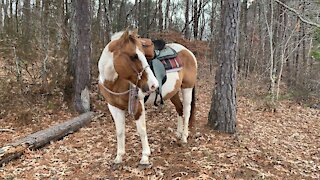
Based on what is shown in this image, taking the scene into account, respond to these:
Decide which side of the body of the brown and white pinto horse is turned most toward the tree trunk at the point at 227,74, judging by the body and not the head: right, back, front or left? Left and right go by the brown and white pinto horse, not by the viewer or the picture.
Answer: back

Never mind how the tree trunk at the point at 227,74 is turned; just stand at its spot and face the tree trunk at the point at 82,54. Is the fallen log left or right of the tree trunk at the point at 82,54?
left

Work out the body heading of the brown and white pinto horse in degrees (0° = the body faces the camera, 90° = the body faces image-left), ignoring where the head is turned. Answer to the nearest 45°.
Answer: approximately 45°

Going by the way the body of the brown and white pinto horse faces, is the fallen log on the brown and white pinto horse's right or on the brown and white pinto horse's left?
on the brown and white pinto horse's right
